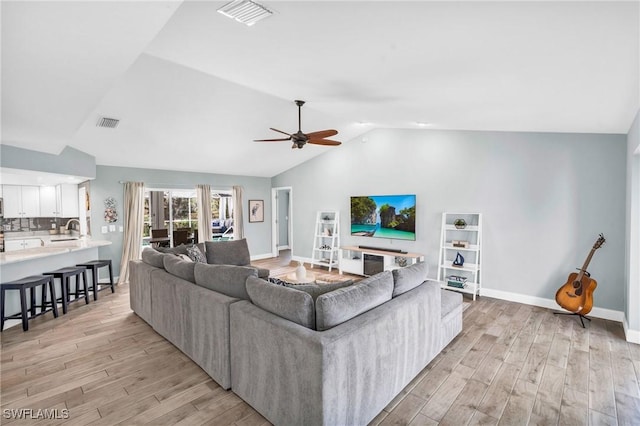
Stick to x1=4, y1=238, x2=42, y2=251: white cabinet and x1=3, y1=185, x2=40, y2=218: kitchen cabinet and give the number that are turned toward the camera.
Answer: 2

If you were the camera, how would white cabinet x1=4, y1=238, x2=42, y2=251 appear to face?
facing the viewer

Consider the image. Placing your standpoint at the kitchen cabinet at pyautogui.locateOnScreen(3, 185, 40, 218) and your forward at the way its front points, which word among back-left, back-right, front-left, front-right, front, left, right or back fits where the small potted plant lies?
front-left

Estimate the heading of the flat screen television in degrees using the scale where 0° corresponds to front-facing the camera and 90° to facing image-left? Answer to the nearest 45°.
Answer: approximately 45°

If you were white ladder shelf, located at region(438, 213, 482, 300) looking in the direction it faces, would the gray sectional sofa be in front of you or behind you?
in front

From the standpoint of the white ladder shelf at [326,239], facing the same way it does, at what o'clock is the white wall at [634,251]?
The white wall is roughly at 9 o'clock from the white ladder shelf.

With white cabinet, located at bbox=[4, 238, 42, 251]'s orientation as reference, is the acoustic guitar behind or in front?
in front

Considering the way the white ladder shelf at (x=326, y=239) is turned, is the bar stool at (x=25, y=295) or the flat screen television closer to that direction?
the bar stool

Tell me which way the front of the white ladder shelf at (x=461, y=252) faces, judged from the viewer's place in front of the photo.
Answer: facing the viewer and to the left of the viewer

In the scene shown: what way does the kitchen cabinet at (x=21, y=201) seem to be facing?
toward the camera

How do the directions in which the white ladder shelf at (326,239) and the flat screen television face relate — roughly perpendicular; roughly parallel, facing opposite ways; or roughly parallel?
roughly parallel

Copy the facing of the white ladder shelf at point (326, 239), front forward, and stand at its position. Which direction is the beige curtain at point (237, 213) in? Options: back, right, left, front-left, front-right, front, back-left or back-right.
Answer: front-right

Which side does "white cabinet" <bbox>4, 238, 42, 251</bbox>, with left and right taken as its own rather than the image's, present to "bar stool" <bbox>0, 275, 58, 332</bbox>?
front

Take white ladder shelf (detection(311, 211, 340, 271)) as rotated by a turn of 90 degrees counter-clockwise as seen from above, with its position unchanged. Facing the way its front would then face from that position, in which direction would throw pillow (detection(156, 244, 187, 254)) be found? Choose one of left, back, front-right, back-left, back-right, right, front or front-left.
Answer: right
